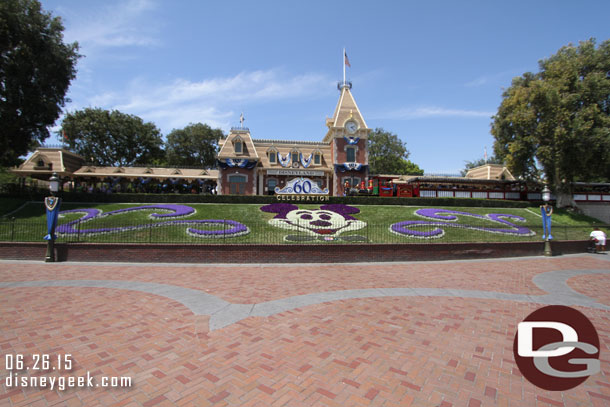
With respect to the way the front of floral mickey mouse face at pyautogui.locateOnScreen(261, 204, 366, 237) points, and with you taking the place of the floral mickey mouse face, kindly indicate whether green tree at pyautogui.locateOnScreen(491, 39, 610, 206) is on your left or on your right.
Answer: on your left

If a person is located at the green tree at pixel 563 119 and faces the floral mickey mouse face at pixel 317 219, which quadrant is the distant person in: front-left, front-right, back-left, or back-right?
front-left

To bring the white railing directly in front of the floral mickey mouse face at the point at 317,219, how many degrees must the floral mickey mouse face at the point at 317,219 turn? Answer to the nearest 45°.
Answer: approximately 135° to its left

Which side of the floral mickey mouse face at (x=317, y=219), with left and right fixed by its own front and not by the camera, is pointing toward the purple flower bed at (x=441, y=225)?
left

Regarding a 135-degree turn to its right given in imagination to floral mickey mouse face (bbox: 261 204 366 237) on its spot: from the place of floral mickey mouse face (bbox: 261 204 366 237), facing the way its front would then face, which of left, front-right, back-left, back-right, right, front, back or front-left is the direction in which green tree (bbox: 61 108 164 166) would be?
front

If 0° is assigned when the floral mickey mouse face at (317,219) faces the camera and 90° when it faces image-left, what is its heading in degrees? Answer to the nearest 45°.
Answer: approximately 0°

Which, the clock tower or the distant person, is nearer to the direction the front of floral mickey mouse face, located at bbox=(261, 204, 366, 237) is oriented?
the distant person

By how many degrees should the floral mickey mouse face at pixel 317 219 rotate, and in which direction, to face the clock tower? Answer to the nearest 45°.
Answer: approximately 180°

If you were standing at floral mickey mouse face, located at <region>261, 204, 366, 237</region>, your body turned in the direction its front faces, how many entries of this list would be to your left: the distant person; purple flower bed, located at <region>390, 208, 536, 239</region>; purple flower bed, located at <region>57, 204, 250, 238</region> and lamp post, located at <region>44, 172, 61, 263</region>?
2

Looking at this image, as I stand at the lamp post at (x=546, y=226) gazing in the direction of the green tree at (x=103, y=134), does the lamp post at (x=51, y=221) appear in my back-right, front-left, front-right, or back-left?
front-left

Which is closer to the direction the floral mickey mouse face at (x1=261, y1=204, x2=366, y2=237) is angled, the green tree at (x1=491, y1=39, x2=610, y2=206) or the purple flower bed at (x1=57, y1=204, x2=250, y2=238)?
the purple flower bed

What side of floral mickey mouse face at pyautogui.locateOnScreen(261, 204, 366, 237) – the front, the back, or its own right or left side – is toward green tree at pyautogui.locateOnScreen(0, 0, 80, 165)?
right

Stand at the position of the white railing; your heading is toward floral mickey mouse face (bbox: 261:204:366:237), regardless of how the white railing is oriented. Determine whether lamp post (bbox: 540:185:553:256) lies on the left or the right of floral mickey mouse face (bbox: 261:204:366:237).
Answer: left

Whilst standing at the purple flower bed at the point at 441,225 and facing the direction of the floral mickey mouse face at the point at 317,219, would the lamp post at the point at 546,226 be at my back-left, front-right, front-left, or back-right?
back-left
